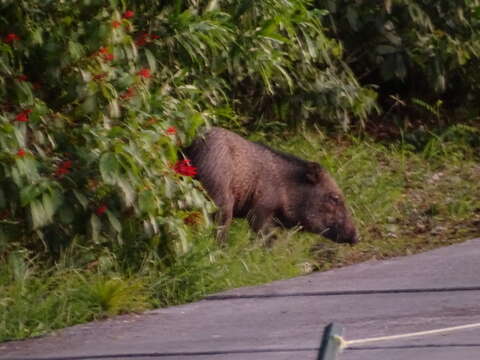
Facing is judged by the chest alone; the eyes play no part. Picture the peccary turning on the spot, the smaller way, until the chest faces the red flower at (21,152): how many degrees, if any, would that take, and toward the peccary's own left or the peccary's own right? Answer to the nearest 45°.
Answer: approximately 135° to the peccary's own right

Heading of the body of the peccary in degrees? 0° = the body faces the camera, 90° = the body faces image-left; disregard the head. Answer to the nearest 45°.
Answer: approximately 270°
